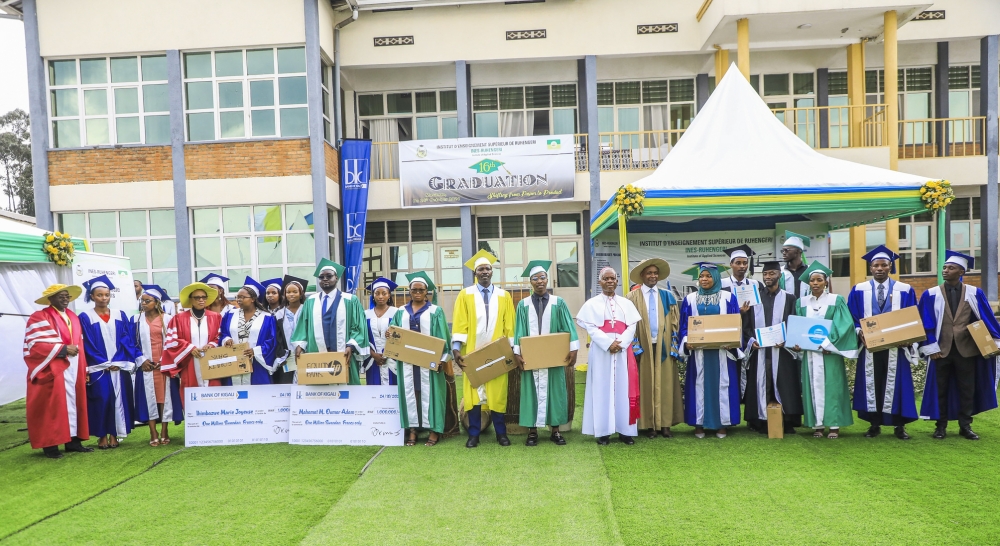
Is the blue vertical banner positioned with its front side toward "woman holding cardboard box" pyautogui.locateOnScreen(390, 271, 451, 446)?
yes

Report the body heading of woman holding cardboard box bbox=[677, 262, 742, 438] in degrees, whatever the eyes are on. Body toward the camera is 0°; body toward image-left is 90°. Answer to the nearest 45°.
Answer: approximately 0°

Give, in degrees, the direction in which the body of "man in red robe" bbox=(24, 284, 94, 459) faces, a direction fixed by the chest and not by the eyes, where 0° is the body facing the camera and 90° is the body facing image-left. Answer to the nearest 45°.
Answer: approximately 315°

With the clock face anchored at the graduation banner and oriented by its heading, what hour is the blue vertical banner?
The blue vertical banner is roughly at 3 o'clock from the graduation banner.

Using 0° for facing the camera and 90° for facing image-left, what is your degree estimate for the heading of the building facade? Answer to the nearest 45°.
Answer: approximately 0°

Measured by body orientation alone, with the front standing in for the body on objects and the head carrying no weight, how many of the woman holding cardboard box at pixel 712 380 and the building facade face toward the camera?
2

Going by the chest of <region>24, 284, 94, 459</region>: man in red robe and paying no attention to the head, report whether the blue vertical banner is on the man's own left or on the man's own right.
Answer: on the man's own left

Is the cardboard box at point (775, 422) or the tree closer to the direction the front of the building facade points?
the cardboard box
